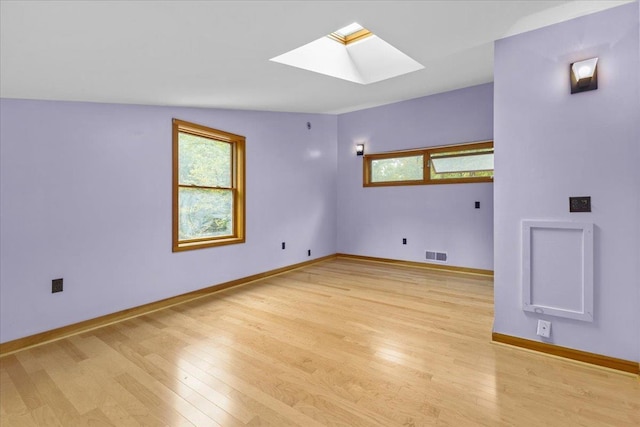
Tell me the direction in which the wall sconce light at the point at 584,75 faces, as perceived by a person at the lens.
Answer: facing the viewer

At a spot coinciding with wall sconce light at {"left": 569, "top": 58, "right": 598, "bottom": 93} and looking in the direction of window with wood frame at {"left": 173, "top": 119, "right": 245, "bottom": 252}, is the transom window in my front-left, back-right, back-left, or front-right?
front-right

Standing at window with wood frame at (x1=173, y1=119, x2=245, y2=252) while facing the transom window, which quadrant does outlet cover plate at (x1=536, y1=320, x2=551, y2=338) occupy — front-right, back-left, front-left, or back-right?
front-right

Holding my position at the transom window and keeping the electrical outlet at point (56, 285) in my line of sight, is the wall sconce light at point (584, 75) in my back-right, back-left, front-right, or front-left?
front-left

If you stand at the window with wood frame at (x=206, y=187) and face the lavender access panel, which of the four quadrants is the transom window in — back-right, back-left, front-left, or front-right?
front-left

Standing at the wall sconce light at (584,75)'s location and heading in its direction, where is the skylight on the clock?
The skylight is roughly at 3 o'clock from the wall sconce light.

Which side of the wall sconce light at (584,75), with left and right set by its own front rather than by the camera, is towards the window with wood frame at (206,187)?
right

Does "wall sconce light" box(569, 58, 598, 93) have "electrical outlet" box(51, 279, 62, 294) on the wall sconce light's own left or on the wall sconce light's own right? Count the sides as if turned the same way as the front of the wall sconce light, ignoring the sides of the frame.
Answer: on the wall sconce light's own right

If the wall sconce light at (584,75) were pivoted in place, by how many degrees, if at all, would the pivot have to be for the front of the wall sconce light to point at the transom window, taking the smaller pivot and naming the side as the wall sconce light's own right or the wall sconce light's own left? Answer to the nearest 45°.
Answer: approximately 135° to the wall sconce light's own right
